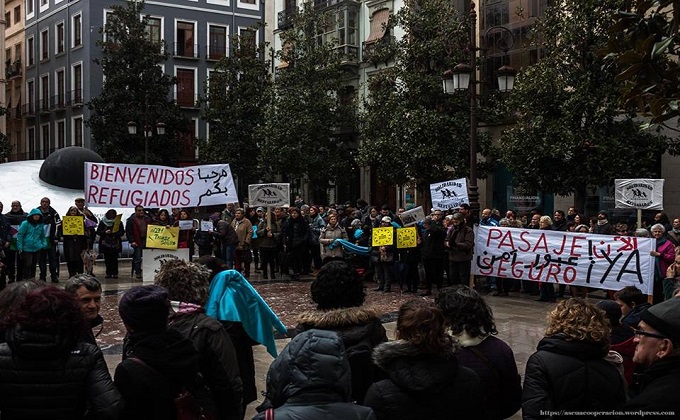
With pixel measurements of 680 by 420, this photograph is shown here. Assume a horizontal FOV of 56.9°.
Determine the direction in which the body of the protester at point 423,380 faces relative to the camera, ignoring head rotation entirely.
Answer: away from the camera

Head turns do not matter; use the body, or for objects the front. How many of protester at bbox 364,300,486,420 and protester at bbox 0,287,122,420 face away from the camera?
2

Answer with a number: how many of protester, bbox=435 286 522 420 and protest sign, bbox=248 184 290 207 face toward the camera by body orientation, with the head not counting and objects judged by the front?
1

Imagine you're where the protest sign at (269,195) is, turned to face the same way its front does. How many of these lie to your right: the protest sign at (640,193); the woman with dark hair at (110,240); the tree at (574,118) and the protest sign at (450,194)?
1

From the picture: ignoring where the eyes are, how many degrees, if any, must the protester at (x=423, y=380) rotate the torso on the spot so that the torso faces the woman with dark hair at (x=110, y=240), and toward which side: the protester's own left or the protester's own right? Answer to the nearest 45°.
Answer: approximately 45° to the protester's own left

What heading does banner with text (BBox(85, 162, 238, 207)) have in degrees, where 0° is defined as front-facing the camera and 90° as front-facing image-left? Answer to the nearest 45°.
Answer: approximately 0°

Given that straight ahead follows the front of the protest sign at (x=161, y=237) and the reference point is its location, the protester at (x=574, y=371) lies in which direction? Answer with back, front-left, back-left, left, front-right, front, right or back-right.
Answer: front

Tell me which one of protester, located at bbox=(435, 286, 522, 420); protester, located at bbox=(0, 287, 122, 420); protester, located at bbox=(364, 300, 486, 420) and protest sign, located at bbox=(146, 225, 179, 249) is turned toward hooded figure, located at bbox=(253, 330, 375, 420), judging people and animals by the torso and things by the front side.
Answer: the protest sign

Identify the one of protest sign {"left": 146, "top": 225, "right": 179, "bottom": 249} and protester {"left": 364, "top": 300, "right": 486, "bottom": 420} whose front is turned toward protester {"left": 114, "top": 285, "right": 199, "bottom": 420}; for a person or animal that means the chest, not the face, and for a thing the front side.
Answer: the protest sign

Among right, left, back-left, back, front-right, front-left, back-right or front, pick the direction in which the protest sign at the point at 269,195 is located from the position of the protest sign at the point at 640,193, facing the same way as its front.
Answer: right

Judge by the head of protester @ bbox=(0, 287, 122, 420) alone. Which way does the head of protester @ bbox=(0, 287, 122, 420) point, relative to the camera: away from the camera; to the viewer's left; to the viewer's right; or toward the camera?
away from the camera

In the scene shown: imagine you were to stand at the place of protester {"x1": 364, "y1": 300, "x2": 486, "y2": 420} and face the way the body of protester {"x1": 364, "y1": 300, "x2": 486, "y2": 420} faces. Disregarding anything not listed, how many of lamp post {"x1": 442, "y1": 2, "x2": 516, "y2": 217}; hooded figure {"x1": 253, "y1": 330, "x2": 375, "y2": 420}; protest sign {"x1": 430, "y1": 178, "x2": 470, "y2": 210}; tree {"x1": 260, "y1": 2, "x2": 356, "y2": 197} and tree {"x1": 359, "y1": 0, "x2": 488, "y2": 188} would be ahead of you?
4

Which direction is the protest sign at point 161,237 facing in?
toward the camera

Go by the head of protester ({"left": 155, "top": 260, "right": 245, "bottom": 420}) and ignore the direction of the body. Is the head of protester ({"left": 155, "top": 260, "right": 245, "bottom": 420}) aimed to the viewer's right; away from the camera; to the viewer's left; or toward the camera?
away from the camera

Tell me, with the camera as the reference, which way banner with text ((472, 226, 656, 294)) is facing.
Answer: facing the viewer

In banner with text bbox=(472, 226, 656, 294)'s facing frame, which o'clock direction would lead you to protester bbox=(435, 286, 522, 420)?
The protester is roughly at 12 o'clock from the banner with text.

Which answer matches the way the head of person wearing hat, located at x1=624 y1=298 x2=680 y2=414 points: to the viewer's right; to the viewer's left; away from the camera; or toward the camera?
to the viewer's left

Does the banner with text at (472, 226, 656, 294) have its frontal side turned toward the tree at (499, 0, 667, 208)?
no

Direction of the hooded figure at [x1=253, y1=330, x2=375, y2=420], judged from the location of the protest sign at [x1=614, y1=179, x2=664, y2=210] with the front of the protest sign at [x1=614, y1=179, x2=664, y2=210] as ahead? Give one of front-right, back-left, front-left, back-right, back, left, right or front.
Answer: front

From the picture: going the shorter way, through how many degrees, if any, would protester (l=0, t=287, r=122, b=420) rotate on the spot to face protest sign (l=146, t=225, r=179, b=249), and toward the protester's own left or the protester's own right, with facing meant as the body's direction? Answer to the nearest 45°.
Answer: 0° — they already face it

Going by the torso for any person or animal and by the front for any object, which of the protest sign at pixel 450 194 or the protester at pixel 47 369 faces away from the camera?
the protester
